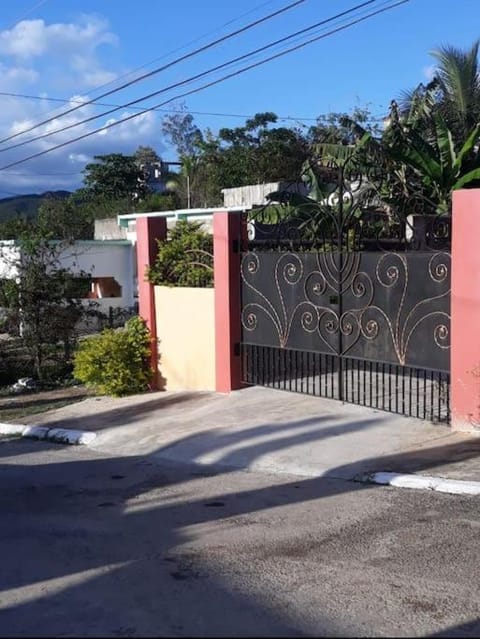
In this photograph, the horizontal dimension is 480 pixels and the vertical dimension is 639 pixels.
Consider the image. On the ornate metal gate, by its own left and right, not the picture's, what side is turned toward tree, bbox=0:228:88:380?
right

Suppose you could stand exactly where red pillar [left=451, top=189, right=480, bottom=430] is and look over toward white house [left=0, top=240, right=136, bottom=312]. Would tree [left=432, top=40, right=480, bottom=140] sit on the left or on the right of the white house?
right

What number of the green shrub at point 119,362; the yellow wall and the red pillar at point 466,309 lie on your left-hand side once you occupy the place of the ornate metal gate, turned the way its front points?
1

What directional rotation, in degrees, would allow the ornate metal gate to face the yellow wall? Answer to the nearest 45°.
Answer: approximately 90° to its right

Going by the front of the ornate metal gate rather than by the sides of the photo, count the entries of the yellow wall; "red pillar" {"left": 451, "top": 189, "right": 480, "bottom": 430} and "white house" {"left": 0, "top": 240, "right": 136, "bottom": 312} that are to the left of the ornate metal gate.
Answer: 1

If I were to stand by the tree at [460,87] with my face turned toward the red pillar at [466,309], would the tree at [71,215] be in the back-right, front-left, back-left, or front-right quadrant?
back-right

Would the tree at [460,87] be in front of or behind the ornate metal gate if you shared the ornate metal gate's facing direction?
behind

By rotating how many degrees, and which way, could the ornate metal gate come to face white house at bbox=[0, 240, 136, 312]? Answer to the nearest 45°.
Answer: approximately 90° to its right

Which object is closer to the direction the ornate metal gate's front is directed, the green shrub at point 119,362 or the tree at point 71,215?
the green shrub

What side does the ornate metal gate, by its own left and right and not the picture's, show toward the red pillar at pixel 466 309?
left

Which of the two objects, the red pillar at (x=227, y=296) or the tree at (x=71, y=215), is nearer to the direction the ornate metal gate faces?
the red pillar
